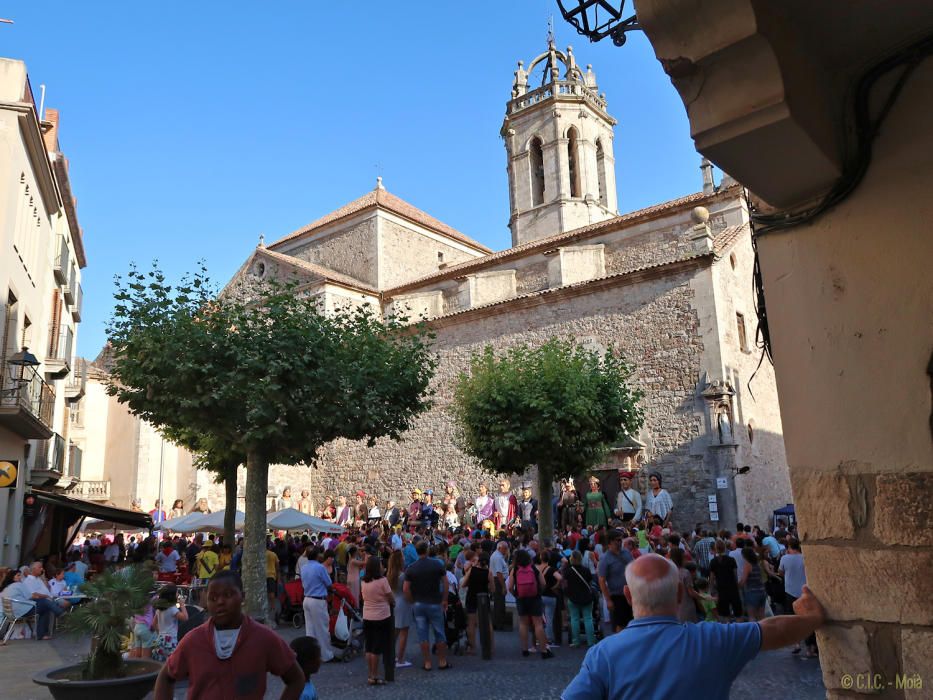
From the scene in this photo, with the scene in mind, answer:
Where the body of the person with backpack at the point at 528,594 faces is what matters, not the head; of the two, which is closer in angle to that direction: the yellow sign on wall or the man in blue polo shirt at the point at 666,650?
the yellow sign on wall

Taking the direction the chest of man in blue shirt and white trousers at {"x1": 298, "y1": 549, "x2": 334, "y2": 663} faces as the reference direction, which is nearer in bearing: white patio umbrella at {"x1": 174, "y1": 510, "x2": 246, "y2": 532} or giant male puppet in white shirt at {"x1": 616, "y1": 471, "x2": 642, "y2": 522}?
the giant male puppet in white shirt

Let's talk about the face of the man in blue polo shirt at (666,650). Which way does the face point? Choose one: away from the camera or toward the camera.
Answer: away from the camera

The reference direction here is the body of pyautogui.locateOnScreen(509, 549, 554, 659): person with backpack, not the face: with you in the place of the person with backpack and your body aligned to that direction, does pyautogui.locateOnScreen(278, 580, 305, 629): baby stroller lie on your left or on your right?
on your left

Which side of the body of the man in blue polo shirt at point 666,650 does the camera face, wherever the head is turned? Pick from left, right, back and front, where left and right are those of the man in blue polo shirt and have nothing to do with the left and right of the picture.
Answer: back

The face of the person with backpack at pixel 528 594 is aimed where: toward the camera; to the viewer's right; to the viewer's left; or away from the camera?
away from the camera

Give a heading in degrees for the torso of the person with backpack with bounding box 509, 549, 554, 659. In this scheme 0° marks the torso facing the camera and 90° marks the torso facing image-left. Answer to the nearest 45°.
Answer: approximately 180°

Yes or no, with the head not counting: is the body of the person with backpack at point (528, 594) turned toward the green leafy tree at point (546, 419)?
yes

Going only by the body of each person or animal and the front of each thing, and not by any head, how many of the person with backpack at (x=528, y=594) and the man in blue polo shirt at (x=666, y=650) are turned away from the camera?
2

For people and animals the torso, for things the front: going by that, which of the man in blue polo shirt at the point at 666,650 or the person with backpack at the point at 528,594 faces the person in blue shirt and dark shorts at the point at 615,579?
the man in blue polo shirt

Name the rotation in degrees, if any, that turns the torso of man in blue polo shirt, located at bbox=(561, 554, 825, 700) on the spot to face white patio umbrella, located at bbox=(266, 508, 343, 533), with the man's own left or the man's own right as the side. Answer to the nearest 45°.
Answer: approximately 45° to the man's own left
